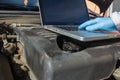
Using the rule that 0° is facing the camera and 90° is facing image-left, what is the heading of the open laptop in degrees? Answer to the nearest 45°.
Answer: approximately 315°
